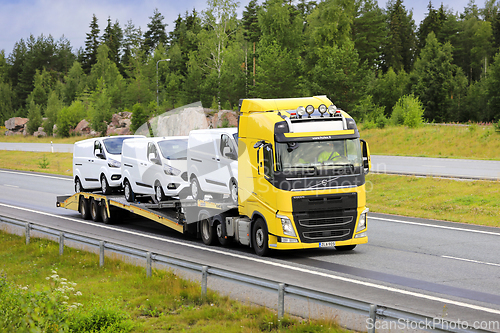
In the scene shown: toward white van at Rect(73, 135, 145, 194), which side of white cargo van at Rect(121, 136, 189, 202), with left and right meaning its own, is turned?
back

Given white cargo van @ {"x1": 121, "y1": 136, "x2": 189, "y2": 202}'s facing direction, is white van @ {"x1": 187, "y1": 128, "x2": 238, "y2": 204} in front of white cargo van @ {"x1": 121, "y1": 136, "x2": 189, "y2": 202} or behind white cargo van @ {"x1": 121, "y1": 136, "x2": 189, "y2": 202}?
in front

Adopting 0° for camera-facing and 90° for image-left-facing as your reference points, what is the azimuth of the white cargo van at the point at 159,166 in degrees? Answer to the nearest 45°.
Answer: approximately 315°

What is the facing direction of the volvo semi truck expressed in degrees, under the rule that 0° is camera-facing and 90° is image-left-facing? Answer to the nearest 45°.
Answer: approximately 315°

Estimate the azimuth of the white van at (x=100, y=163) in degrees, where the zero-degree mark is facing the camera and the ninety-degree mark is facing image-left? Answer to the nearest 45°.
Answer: approximately 315°

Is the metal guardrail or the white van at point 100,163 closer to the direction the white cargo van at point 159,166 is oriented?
the metal guardrail

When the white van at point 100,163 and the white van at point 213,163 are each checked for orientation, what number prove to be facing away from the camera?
0

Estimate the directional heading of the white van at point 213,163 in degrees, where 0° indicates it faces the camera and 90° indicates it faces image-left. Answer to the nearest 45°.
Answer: approximately 315°

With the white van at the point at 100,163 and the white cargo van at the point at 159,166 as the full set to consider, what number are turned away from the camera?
0

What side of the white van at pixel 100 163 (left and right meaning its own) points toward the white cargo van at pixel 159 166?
front

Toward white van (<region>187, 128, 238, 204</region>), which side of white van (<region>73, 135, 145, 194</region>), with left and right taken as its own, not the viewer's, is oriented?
front
